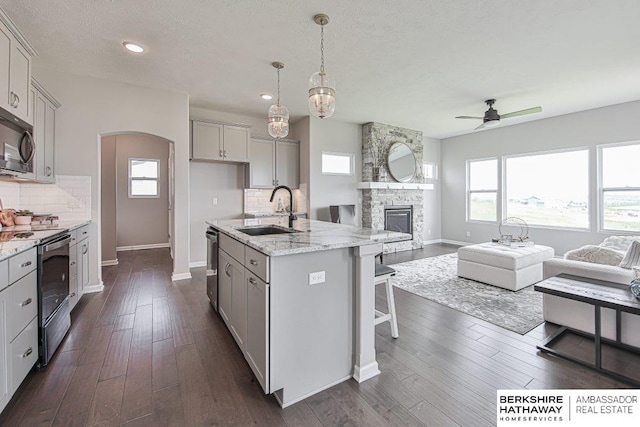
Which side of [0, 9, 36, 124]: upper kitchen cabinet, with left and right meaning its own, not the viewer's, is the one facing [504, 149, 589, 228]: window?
front

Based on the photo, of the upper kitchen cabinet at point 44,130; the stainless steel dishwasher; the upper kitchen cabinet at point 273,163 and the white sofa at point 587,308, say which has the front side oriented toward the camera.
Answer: the upper kitchen cabinet at point 273,163

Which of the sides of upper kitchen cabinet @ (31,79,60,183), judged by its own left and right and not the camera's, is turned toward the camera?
right

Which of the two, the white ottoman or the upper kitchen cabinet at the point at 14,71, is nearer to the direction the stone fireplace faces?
the white ottoman

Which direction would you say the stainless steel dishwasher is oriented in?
to the viewer's left

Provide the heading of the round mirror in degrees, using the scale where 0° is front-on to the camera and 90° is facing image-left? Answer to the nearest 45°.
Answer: approximately 315°

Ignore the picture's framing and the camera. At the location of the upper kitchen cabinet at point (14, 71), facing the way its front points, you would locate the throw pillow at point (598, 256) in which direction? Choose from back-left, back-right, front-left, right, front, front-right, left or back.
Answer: front-right

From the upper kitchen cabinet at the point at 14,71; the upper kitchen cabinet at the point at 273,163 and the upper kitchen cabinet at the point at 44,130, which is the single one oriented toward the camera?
the upper kitchen cabinet at the point at 273,163

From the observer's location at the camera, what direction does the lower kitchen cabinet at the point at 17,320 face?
facing to the right of the viewer

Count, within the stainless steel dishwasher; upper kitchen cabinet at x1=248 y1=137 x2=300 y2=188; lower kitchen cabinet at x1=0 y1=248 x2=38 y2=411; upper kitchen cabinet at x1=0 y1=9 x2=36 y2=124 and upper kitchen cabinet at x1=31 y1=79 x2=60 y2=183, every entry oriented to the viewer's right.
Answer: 3
